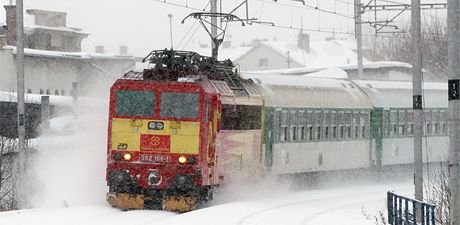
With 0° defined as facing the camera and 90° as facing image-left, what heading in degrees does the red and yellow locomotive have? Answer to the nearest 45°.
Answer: approximately 0°

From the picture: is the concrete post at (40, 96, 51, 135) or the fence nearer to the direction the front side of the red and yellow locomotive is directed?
the fence

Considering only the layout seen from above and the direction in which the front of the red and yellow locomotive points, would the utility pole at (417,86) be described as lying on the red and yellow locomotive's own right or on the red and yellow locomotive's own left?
on the red and yellow locomotive's own left

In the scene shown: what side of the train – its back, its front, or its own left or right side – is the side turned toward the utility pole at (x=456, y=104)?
left

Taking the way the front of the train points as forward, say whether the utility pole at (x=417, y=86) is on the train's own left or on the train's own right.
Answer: on the train's own left

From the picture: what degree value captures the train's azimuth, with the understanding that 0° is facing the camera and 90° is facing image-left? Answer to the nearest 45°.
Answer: approximately 45°
